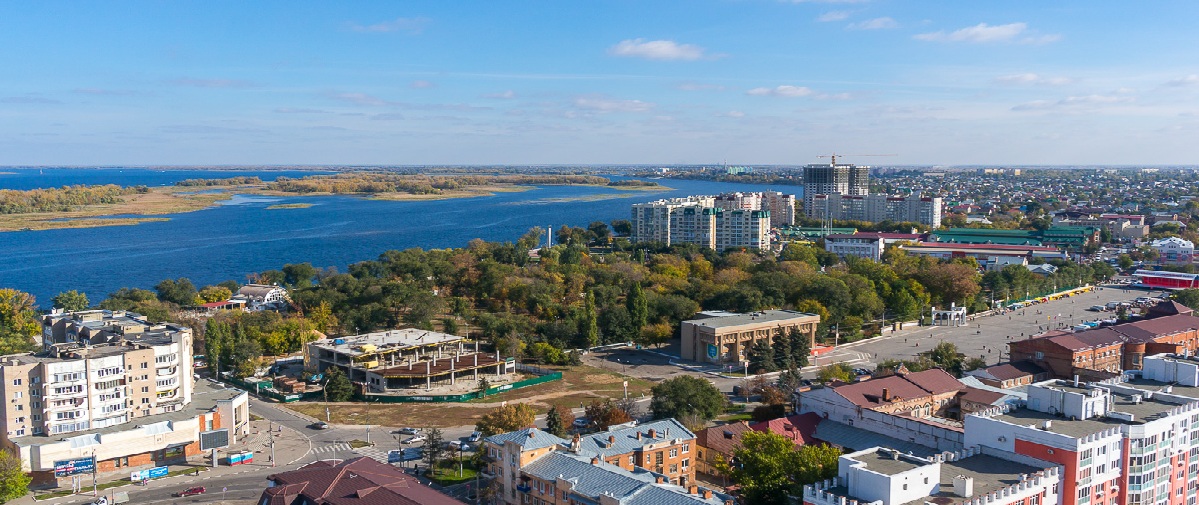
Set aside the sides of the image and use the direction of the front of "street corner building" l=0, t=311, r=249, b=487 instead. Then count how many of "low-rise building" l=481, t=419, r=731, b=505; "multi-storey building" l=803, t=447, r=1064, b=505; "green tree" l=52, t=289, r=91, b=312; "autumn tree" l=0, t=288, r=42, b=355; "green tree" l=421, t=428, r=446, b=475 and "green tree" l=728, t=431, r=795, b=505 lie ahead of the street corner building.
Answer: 4

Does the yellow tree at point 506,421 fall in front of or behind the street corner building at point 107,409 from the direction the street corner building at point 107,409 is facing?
in front

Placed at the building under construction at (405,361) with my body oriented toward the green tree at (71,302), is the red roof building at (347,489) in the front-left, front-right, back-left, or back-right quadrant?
back-left

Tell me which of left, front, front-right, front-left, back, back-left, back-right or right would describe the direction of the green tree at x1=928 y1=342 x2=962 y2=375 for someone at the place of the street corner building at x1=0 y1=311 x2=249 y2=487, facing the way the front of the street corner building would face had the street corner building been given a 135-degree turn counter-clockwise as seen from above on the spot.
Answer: right

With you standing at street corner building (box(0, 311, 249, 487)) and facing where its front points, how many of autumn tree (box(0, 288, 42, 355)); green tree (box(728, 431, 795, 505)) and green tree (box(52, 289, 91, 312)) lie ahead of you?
1

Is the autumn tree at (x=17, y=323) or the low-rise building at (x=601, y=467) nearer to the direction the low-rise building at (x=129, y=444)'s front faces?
the low-rise building

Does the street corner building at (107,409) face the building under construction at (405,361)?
no

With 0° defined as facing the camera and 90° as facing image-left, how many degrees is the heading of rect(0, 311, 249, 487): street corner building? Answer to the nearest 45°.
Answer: approximately 315°

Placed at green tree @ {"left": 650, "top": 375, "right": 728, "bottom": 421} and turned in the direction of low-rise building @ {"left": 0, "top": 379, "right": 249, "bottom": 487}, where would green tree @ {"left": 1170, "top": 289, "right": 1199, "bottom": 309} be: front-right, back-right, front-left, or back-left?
back-right

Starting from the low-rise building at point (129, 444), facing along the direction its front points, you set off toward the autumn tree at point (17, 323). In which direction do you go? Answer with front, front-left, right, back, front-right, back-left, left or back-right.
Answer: back-left

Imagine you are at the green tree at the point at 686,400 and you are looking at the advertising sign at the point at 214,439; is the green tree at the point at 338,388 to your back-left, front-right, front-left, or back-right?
front-right

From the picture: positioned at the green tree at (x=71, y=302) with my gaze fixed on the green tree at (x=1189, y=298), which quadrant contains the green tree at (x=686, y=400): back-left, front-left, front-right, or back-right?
front-right

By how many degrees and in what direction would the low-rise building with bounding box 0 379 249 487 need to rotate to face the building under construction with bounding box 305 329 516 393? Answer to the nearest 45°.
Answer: approximately 90° to its left

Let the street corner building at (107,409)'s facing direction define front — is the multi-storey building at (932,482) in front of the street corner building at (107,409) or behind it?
in front

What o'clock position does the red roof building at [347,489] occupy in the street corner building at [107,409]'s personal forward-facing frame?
The red roof building is roughly at 1 o'clock from the street corner building.

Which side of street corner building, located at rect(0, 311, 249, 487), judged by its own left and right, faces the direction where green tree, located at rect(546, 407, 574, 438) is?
left
